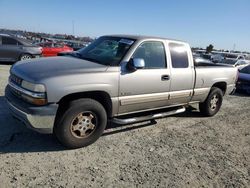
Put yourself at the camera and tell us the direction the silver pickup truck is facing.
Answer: facing the viewer and to the left of the viewer

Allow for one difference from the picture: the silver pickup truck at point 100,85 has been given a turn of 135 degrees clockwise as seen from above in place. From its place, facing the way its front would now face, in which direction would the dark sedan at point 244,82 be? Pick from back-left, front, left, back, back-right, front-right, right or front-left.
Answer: front-right
